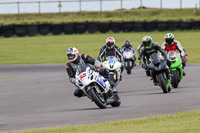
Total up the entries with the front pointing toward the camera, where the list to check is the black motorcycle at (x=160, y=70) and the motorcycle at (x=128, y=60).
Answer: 2

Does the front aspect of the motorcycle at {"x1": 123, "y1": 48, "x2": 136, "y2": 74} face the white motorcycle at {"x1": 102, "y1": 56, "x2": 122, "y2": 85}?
yes

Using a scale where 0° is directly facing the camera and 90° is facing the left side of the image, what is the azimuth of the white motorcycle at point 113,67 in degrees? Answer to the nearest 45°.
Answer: approximately 0°

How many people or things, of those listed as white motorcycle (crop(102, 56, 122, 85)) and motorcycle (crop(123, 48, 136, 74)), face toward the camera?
2

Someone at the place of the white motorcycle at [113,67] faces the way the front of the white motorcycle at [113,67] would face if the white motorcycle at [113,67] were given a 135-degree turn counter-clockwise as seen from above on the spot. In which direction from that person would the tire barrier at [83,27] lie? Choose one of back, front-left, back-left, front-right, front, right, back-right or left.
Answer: front-left

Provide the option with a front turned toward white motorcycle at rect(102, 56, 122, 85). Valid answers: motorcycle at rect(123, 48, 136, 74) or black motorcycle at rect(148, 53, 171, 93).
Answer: the motorcycle

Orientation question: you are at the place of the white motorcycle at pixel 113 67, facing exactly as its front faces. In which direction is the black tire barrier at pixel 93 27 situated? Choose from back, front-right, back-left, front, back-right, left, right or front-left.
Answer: back
